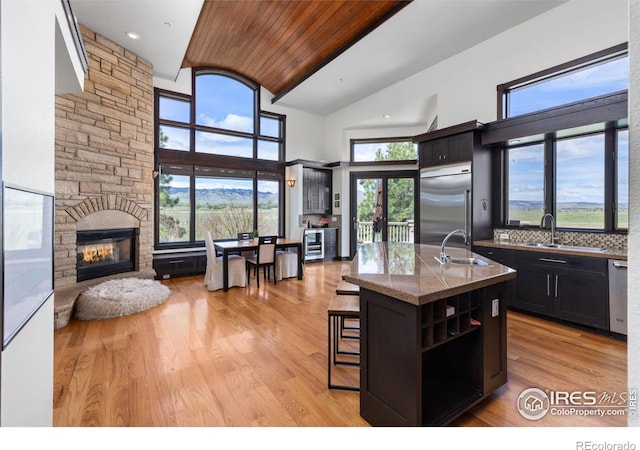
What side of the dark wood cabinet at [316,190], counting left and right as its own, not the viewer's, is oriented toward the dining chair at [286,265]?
front

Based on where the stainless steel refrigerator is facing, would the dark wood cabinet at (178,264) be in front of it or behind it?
in front

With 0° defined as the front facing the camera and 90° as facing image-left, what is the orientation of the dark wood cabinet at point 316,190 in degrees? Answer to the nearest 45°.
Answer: approximately 0°

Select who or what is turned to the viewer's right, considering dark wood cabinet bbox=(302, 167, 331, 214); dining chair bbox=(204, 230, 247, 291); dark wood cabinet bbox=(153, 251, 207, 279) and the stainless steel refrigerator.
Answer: the dining chair

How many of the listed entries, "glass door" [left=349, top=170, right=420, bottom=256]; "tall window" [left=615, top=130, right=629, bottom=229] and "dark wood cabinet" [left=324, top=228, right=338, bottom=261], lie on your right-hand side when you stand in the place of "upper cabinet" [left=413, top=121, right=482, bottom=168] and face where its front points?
2

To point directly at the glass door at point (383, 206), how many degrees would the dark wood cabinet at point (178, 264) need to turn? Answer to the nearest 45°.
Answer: approximately 90° to its left

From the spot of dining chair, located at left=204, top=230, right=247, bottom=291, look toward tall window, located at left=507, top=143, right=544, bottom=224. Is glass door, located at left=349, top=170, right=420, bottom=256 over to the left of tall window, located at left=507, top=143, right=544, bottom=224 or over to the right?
left

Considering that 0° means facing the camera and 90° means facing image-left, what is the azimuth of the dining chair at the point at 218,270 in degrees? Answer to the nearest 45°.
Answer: approximately 270°

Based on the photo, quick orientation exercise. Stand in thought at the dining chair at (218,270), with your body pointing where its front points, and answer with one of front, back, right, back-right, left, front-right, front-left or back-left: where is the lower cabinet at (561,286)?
front-right

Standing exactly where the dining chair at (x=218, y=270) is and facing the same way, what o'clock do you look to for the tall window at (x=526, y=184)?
The tall window is roughly at 1 o'clock from the dining chair.

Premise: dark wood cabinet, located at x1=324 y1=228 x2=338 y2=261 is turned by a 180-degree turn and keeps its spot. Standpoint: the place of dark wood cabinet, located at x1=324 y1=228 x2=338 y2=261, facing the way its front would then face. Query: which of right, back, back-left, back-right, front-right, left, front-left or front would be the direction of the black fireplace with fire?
back-left

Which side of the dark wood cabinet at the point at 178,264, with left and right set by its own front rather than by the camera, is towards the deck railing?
left
